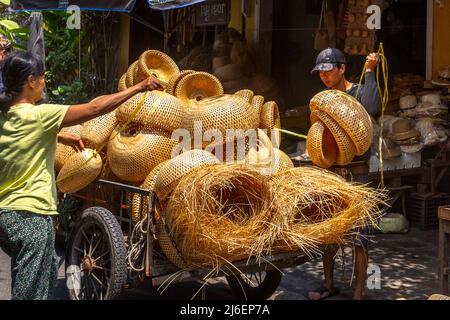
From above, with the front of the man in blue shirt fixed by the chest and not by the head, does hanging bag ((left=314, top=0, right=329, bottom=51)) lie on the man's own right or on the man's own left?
on the man's own right

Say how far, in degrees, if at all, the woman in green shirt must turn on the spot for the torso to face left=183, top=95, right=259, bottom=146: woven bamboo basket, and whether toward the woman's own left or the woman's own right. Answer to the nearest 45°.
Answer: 0° — they already face it

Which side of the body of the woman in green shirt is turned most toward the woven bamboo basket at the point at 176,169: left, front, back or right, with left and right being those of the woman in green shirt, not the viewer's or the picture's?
front

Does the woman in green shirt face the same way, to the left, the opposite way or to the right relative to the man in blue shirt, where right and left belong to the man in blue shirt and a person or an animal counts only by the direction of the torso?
the opposite way

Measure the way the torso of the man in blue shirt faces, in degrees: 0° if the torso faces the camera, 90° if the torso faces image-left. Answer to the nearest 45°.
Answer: approximately 45°

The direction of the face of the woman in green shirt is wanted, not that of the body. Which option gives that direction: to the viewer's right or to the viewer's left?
to the viewer's right

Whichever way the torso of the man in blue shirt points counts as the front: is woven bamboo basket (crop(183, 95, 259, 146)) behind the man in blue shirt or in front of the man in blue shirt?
in front

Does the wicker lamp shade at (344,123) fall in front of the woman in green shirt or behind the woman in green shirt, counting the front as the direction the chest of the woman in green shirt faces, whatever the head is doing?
in front

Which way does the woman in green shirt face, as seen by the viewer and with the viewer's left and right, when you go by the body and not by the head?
facing away from the viewer and to the right of the viewer

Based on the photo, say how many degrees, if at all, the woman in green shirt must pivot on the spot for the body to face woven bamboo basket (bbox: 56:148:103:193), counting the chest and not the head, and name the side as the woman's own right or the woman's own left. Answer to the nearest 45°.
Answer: approximately 45° to the woman's own left

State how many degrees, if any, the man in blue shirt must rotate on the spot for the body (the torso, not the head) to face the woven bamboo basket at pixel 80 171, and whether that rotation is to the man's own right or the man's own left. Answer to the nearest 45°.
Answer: approximately 45° to the man's own right

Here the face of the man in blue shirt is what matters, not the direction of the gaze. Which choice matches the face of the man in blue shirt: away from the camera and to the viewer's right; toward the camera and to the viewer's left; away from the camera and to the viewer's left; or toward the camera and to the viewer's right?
toward the camera and to the viewer's left
